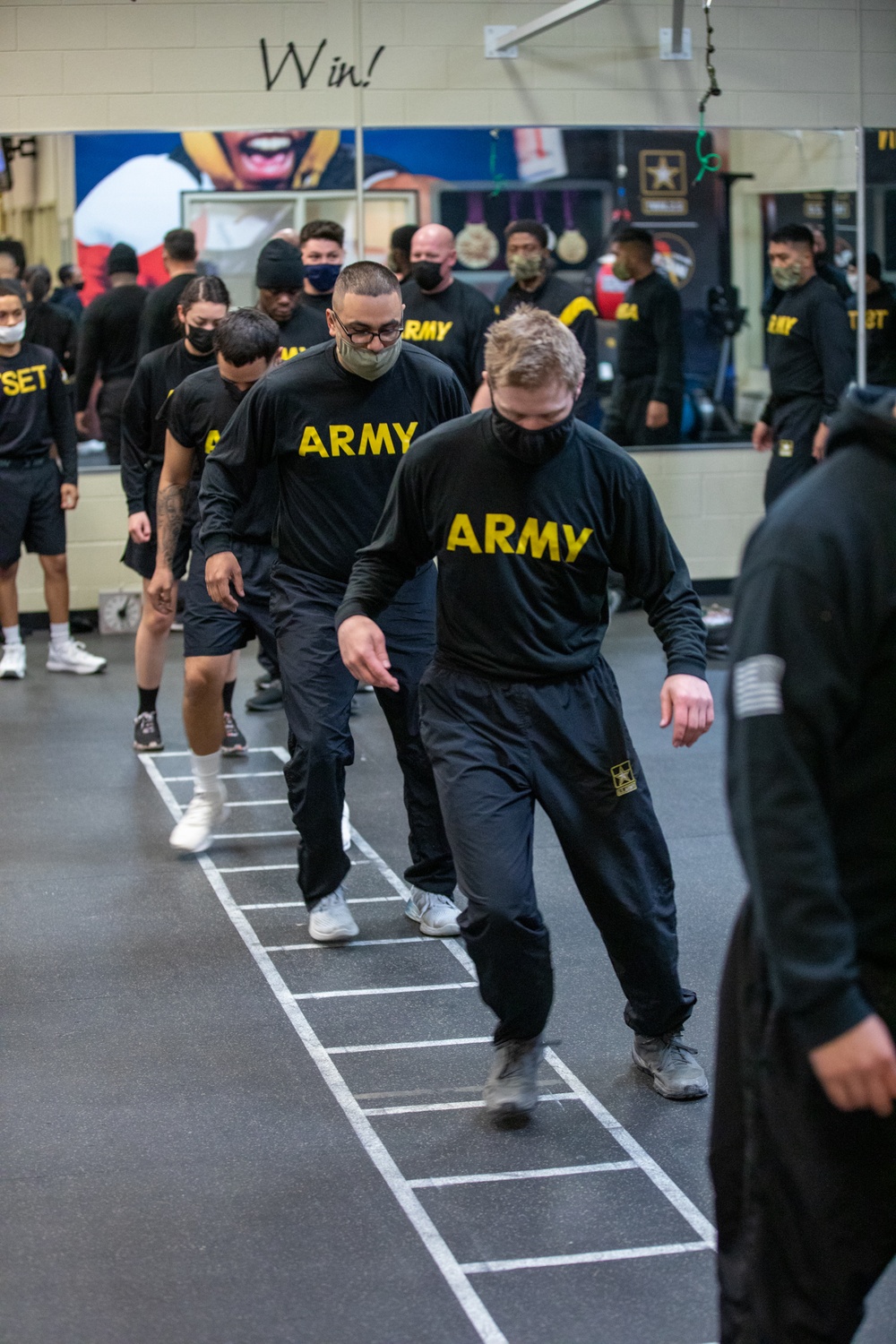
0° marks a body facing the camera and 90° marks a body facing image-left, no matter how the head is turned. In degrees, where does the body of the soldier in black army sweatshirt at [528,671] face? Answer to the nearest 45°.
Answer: approximately 0°

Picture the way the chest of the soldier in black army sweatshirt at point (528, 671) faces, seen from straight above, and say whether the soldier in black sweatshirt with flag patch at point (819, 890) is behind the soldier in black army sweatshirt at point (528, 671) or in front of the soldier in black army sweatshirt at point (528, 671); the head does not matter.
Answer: in front

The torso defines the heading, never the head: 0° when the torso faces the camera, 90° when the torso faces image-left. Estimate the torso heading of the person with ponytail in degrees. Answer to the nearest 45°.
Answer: approximately 315°

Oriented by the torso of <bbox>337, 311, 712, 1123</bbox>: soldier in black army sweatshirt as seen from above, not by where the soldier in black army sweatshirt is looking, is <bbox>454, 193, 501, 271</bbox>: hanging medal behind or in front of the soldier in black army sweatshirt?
behind

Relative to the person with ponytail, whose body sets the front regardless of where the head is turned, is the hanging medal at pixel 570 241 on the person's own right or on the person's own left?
on the person's own left

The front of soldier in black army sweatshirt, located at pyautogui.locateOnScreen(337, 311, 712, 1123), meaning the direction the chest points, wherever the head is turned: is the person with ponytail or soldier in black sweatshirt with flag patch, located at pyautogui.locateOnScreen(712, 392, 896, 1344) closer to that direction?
the soldier in black sweatshirt with flag patch
